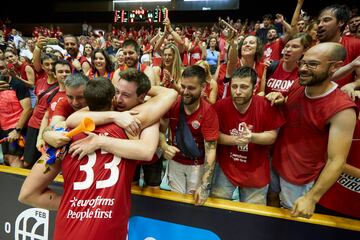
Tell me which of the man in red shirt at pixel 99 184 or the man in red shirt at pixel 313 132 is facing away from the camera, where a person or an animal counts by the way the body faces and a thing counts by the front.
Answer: the man in red shirt at pixel 99 184

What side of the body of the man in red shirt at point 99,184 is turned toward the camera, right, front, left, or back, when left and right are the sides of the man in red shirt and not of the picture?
back

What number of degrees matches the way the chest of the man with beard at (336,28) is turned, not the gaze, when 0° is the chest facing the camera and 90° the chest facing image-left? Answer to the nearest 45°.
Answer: approximately 45°

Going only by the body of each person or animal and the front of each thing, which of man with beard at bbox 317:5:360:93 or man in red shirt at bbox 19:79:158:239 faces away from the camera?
the man in red shirt

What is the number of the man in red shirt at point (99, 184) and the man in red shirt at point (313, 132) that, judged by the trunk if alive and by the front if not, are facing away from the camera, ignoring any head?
1

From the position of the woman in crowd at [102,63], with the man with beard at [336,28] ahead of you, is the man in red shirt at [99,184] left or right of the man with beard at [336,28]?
right

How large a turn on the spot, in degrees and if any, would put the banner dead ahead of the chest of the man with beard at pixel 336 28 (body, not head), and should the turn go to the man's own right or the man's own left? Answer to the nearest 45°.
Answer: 0° — they already face it

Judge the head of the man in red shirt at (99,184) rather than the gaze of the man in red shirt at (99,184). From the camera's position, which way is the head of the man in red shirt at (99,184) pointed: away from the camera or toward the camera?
away from the camera

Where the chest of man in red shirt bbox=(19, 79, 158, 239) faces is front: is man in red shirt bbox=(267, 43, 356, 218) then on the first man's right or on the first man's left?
on the first man's right
